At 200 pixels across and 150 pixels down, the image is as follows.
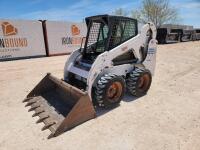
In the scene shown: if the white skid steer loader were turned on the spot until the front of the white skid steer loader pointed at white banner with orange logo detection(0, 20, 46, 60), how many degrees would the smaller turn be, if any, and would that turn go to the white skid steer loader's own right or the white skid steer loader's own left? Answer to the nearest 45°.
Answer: approximately 90° to the white skid steer loader's own right

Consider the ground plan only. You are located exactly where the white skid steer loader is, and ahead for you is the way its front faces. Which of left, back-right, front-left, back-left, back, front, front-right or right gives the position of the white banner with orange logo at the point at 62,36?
back-right

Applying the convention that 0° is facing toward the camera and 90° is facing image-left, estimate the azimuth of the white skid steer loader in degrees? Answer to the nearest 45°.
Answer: approximately 45°
